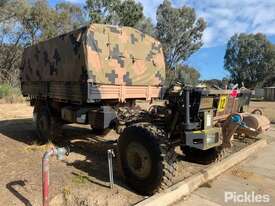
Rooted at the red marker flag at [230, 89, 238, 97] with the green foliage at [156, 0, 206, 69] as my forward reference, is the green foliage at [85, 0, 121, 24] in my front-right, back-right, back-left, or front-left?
front-left

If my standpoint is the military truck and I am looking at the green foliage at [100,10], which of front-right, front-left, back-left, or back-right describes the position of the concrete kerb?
back-right

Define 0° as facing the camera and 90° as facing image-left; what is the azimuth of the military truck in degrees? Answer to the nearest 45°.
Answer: approximately 315°

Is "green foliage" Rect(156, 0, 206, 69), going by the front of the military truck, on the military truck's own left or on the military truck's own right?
on the military truck's own left

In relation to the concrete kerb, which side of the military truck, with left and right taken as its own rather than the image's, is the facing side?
front

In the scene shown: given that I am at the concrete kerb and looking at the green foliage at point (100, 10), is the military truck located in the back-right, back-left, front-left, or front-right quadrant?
front-left

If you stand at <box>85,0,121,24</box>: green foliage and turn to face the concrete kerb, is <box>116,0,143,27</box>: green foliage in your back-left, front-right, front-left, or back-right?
front-left

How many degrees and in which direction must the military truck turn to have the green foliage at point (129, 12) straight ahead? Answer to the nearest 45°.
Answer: approximately 135° to its left

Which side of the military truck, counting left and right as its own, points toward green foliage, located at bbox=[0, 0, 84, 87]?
back

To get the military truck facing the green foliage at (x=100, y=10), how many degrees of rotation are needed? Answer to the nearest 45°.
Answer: approximately 135° to its left
